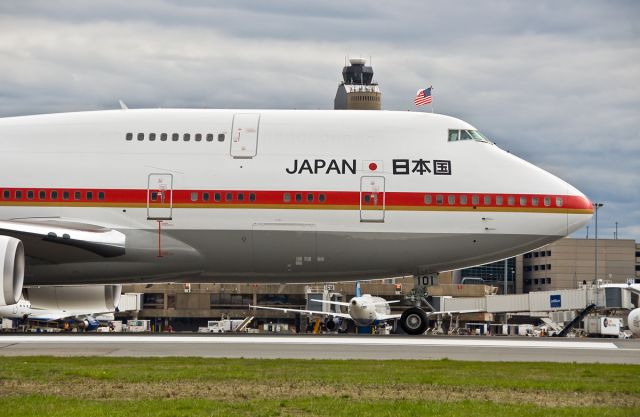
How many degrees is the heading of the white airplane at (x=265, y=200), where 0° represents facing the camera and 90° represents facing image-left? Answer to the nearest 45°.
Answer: approximately 270°

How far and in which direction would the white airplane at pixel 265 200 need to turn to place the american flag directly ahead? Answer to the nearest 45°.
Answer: approximately 45° to its left
